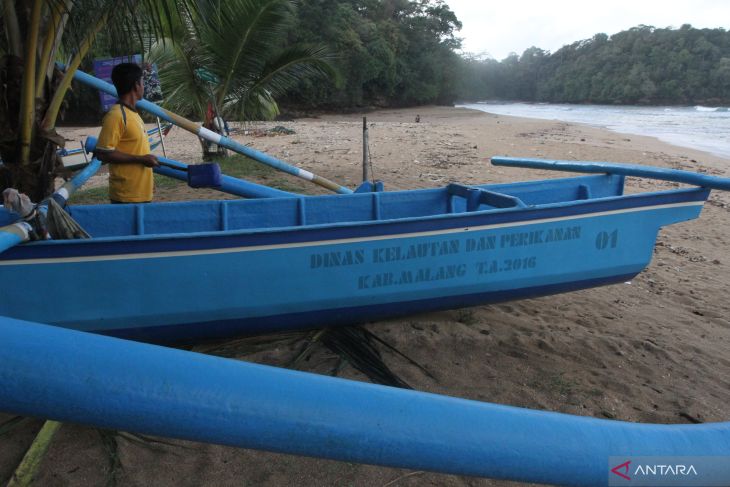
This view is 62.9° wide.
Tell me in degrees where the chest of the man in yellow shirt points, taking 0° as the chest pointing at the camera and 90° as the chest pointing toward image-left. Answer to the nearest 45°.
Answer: approximately 270°

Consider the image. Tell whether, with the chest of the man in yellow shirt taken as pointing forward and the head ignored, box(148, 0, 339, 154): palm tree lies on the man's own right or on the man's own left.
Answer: on the man's own left
